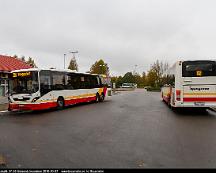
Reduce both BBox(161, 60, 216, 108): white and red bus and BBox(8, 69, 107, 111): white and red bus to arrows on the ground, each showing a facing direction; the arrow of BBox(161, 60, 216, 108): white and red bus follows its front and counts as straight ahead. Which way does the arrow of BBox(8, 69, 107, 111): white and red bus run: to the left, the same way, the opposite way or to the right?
the opposite way

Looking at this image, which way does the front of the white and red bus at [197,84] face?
away from the camera

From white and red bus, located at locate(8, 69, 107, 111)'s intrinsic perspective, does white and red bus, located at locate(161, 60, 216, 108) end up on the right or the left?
on its left

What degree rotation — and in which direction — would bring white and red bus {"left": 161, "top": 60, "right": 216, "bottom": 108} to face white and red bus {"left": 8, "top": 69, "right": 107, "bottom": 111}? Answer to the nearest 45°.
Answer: approximately 90° to its left

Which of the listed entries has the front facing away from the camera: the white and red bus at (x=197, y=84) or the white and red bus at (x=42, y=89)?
the white and red bus at (x=197, y=84)

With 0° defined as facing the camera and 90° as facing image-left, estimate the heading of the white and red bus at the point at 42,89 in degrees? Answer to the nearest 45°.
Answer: approximately 45°

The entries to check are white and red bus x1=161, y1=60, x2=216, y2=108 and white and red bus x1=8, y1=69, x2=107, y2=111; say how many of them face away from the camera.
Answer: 1
